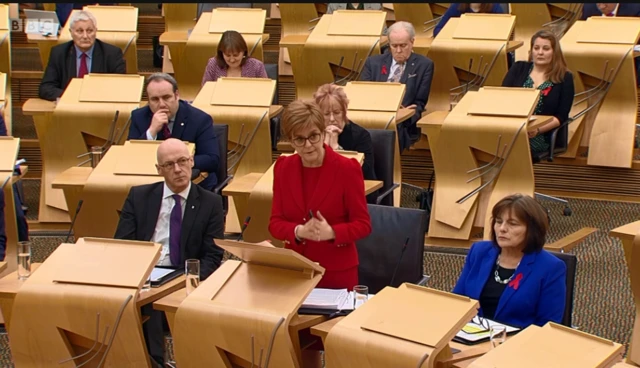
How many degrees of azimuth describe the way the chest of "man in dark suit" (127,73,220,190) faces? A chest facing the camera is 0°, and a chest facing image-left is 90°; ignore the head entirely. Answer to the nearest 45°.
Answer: approximately 45°

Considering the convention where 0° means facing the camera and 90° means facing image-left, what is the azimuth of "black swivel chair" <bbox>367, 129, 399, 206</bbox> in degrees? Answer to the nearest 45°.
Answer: approximately 45°

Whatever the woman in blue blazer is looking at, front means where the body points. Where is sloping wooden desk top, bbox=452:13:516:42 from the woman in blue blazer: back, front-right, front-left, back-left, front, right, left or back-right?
back-right

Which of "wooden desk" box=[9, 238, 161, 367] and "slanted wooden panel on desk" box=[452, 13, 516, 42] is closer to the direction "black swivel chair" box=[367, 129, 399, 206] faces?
the wooden desk

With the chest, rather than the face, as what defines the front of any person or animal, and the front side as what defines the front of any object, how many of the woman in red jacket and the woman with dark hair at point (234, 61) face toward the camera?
2

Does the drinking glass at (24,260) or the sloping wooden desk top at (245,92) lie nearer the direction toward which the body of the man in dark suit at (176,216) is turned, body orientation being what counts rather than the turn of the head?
the drinking glass
